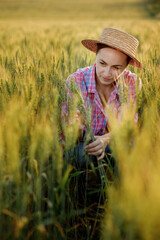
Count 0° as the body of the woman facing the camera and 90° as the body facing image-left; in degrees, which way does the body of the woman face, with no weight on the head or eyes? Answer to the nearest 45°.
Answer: approximately 0°
